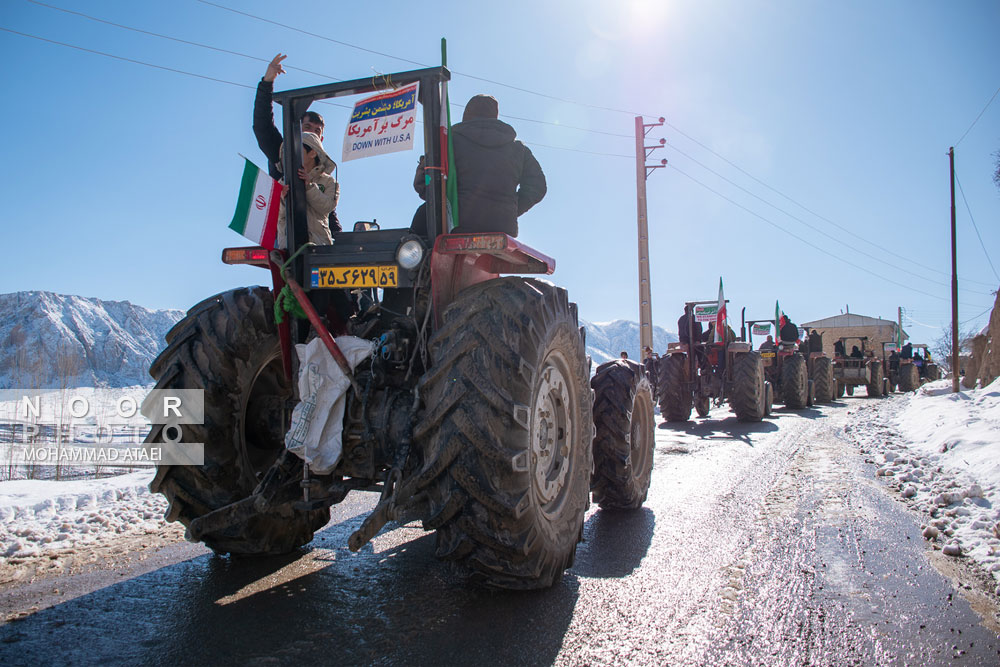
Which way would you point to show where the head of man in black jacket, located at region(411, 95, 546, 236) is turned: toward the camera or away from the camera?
away from the camera

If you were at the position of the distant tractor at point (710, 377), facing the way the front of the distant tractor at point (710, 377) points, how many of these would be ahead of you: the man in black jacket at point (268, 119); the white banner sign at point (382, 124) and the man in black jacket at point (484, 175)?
0

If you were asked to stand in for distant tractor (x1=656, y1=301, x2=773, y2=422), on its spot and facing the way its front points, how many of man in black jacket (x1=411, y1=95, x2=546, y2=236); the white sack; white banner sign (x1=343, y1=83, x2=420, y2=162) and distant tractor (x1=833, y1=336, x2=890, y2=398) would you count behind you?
3

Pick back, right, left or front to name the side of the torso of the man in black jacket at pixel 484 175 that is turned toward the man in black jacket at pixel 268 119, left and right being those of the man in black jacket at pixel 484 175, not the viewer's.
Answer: left

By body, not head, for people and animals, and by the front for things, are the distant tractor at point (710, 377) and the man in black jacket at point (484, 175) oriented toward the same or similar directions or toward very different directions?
same or similar directions

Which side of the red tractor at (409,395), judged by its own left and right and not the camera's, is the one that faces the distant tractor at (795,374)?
front

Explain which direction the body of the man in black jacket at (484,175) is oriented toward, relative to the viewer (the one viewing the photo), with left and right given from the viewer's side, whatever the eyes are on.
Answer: facing away from the viewer

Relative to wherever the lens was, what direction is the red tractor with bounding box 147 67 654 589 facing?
facing away from the viewer and to the right of the viewer

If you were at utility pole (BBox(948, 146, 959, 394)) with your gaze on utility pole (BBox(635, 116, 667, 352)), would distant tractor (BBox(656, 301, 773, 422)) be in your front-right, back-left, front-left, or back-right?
front-left

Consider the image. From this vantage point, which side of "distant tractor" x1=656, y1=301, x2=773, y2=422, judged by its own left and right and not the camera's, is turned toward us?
back

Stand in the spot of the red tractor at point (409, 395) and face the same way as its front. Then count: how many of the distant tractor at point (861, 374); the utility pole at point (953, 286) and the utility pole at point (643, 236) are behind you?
0

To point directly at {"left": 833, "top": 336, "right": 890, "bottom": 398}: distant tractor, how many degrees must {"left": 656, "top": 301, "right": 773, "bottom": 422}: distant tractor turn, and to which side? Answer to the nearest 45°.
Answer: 0° — it already faces it

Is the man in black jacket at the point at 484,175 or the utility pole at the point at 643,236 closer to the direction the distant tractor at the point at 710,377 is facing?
the utility pole

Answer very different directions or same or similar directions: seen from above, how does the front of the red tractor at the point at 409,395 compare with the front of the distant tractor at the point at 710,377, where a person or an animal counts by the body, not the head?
same or similar directions

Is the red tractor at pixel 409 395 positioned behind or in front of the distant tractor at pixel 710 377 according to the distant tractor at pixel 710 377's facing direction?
behind

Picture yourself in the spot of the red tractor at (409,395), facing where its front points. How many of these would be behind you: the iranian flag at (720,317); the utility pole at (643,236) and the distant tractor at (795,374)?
0

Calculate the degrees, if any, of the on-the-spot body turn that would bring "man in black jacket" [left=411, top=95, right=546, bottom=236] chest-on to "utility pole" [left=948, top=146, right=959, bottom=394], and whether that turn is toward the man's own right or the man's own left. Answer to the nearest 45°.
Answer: approximately 45° to the man's own right

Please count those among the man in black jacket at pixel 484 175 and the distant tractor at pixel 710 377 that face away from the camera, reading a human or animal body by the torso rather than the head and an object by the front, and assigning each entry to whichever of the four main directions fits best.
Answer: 2
